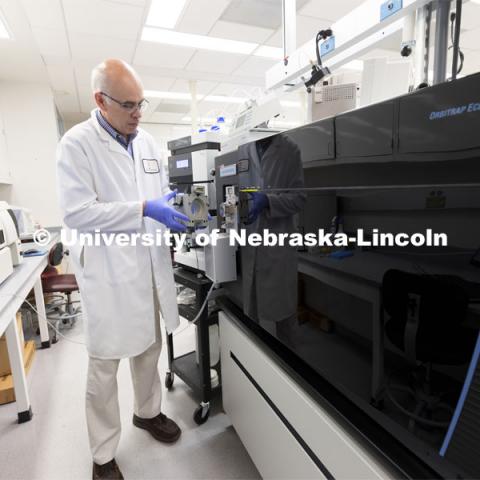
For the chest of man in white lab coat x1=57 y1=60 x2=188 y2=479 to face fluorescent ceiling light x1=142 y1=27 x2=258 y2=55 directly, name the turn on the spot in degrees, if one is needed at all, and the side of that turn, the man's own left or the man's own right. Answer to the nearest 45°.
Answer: approximately 90° to the man's own left

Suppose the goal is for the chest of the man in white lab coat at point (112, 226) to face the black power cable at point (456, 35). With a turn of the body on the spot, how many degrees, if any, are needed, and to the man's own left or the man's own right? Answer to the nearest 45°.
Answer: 0° — they already face it

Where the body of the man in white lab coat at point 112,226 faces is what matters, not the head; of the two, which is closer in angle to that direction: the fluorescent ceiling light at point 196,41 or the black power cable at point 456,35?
the black power cable

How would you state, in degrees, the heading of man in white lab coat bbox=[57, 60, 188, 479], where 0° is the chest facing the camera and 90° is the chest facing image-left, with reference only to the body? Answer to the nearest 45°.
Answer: approximately 315°
